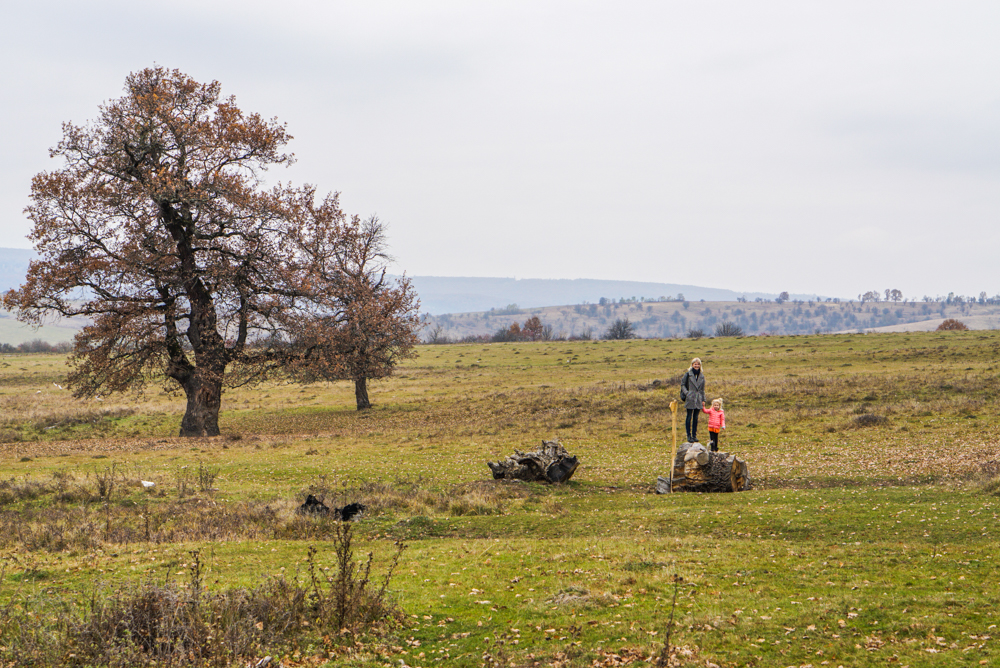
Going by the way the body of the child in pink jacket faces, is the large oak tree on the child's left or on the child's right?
on the child's right

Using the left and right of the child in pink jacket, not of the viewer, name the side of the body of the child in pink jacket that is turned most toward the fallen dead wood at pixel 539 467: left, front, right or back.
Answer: right

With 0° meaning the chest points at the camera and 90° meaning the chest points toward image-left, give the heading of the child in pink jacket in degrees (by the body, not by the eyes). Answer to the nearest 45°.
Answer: approximately 0°

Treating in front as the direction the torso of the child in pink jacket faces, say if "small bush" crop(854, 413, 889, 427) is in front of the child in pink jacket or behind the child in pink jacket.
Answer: behind

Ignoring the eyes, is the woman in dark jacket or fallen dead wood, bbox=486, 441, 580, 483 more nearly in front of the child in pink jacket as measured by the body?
the fallen dead wood
